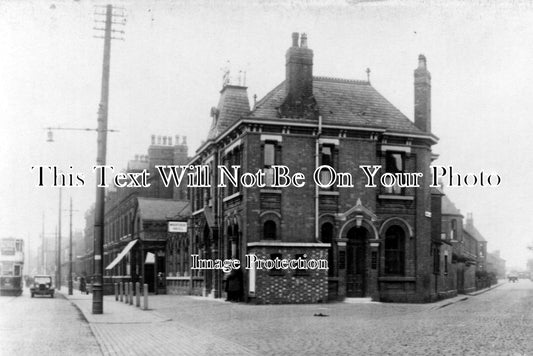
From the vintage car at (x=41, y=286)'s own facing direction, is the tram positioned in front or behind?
behind

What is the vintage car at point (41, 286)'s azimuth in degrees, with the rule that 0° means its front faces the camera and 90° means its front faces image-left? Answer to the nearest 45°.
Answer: approximately 0°

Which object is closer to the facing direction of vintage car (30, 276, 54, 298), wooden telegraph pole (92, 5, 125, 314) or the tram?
the wooden telegraph pole

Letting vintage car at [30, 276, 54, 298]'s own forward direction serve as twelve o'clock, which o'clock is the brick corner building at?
The brick corner building is roughly at 11 o'clock from the vintage car.
